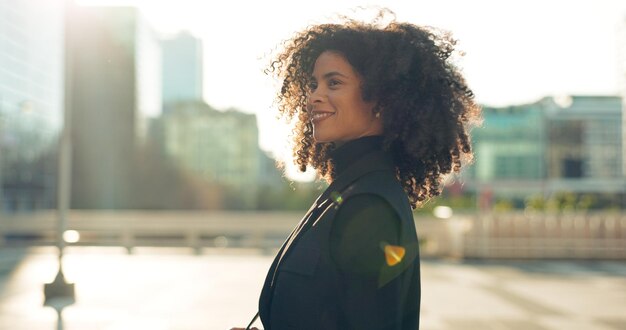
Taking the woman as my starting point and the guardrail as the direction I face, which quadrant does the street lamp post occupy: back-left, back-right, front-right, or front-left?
front-left

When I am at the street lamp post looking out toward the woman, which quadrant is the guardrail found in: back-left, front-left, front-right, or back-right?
back-left

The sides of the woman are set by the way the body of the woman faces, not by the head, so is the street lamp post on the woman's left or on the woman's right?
on the woman's right

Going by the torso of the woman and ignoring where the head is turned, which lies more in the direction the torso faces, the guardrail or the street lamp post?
the street lamp post

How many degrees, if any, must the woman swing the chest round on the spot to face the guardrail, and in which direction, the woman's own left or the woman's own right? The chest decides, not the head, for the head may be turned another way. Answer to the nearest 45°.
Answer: approximately 90° to the woman's own right

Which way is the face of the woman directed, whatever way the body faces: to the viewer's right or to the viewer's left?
to the viewer's left

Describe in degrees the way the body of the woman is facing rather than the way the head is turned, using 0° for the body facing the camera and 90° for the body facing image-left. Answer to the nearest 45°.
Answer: approximately 90°
